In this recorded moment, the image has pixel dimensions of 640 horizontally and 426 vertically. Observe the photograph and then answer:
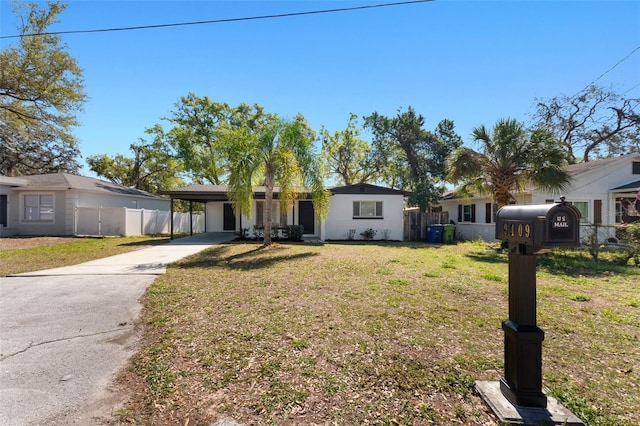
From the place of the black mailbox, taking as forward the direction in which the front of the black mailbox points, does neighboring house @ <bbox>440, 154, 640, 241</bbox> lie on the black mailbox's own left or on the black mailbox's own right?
on the black mailbox's own left

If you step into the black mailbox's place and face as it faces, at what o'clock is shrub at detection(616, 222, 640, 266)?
The shrub is roughly at 8 o'clock from the black mailbox.

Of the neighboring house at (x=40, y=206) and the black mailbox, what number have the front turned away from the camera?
0

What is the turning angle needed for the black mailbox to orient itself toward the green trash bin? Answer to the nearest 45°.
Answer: approximately 135° to its left

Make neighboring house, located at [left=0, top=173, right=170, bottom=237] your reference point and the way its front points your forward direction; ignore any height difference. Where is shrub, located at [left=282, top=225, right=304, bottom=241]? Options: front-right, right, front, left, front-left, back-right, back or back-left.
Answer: left

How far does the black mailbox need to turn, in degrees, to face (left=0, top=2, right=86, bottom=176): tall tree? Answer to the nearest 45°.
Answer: approximately 135° to its right

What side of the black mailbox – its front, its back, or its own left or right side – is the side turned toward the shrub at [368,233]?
back

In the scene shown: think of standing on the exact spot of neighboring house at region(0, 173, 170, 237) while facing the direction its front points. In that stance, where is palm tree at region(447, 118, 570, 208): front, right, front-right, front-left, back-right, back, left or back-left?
left

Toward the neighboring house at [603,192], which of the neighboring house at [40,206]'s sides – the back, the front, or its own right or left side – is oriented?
left

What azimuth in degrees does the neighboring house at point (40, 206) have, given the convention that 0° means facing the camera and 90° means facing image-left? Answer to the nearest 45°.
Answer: approximately 45°

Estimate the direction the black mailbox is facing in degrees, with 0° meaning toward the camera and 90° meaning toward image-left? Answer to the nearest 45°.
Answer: approximately 315°

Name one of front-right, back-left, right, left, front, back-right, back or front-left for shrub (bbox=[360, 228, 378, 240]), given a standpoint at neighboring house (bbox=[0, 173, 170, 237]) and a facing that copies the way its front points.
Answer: left

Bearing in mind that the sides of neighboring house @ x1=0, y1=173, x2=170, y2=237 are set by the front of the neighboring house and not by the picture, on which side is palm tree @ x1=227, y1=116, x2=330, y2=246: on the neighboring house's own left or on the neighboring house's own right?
on the neighboring house's own left
